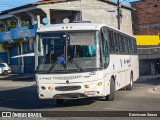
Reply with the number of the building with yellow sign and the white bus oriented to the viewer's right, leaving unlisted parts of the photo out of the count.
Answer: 0

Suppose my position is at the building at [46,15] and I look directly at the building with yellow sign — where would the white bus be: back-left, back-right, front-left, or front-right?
front-right

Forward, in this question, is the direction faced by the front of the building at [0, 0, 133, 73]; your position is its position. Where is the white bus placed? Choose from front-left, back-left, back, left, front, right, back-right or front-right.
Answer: front-left

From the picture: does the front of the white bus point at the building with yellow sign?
no

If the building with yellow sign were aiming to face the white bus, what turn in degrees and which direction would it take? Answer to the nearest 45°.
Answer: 0° — it already faces it

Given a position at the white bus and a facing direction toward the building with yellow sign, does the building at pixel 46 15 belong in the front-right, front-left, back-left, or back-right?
front-left

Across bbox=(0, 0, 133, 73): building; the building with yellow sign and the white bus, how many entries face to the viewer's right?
0

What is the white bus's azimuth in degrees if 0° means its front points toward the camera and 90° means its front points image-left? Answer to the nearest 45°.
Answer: approximately 45°

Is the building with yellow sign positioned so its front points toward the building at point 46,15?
no

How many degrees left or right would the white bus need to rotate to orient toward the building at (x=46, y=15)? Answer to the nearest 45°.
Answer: approximately 135° to its right

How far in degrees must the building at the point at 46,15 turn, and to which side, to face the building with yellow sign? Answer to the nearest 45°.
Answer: approximately 90° to its left

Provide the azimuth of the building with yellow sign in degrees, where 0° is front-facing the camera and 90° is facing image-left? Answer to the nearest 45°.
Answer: approximately 0°

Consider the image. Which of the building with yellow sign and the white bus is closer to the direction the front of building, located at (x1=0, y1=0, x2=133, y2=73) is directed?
the white bus

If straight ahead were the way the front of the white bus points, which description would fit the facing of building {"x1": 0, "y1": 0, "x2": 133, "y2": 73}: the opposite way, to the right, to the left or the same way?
the same way

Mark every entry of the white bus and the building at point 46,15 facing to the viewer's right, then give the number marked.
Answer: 0
